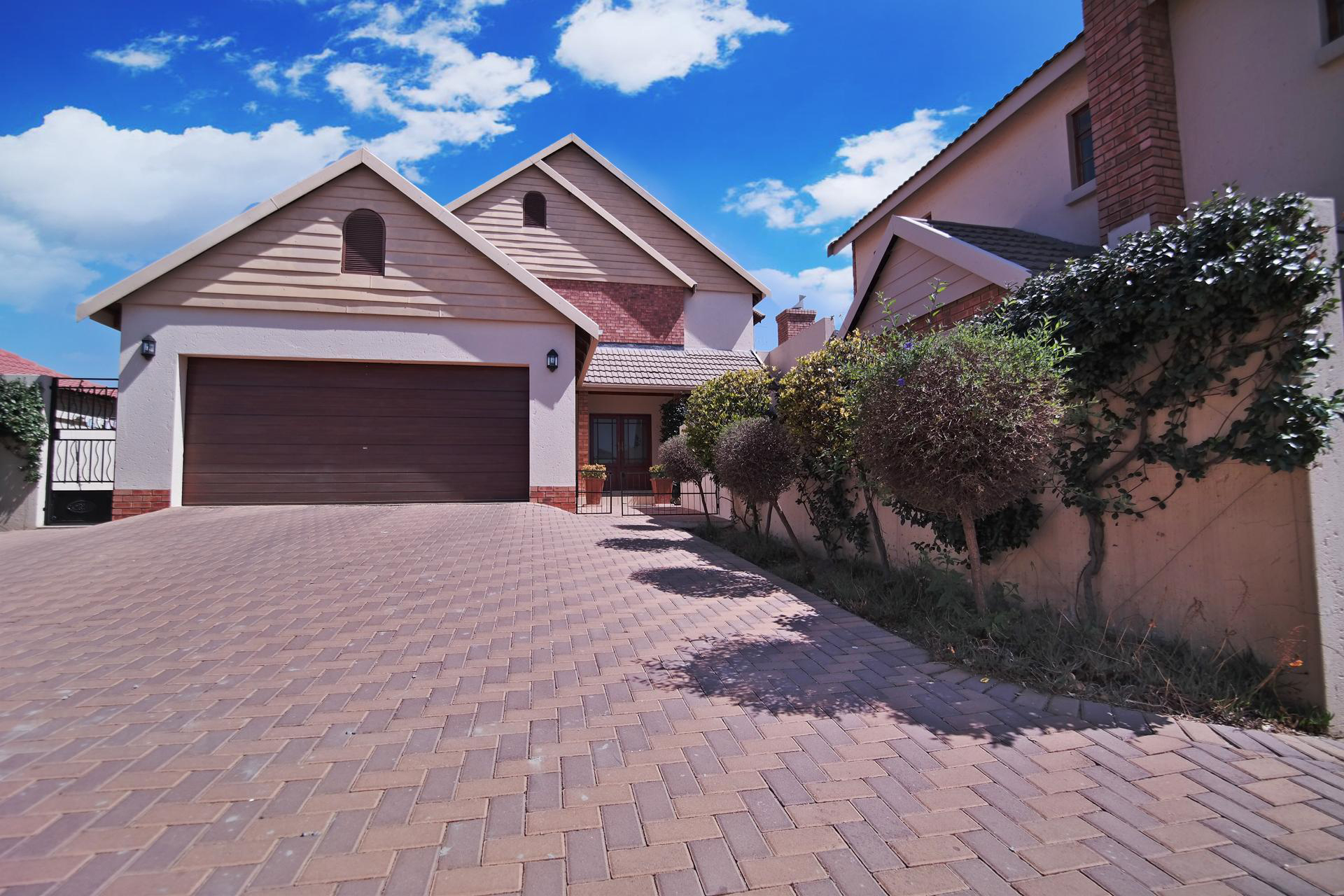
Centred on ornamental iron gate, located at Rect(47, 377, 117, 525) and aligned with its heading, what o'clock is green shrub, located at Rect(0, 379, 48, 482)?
The green shrub is roughly at 2 o'clock from the ornamental iron gate.

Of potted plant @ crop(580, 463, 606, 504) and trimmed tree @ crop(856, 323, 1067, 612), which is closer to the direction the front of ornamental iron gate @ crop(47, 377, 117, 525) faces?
the trimmed tree

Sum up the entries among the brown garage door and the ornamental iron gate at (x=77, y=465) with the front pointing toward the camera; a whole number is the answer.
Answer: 2

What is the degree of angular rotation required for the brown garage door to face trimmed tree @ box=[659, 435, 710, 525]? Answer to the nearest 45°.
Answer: approximately 90° to its left

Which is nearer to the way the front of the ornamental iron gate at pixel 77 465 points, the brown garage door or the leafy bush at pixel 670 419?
the brown garage door

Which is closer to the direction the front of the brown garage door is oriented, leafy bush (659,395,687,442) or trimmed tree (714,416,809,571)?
the trimmed tree

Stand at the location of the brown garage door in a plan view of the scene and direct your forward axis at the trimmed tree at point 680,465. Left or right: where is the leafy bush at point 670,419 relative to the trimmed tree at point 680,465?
left

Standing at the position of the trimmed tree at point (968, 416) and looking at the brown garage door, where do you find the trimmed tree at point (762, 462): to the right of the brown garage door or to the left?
right

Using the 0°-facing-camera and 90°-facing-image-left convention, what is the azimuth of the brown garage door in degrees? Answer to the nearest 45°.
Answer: approximately 0°

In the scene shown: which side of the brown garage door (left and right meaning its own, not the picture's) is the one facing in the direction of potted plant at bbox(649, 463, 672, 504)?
left

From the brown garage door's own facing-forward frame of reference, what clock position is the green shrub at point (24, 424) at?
The green shrub is roughly at 4 o'clock from the brown garage door.

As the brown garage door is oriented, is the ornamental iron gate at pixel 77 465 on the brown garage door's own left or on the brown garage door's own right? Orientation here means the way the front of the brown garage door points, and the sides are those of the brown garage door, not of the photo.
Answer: on the brown garage door's own right

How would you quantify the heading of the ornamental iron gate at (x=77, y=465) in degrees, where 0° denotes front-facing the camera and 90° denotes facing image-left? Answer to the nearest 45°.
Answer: approximately 0°

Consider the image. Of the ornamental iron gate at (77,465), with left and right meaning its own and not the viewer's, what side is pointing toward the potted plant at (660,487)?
left

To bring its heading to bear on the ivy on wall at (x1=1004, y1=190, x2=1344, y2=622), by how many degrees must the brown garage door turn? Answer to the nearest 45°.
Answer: approximately 45° to its left
